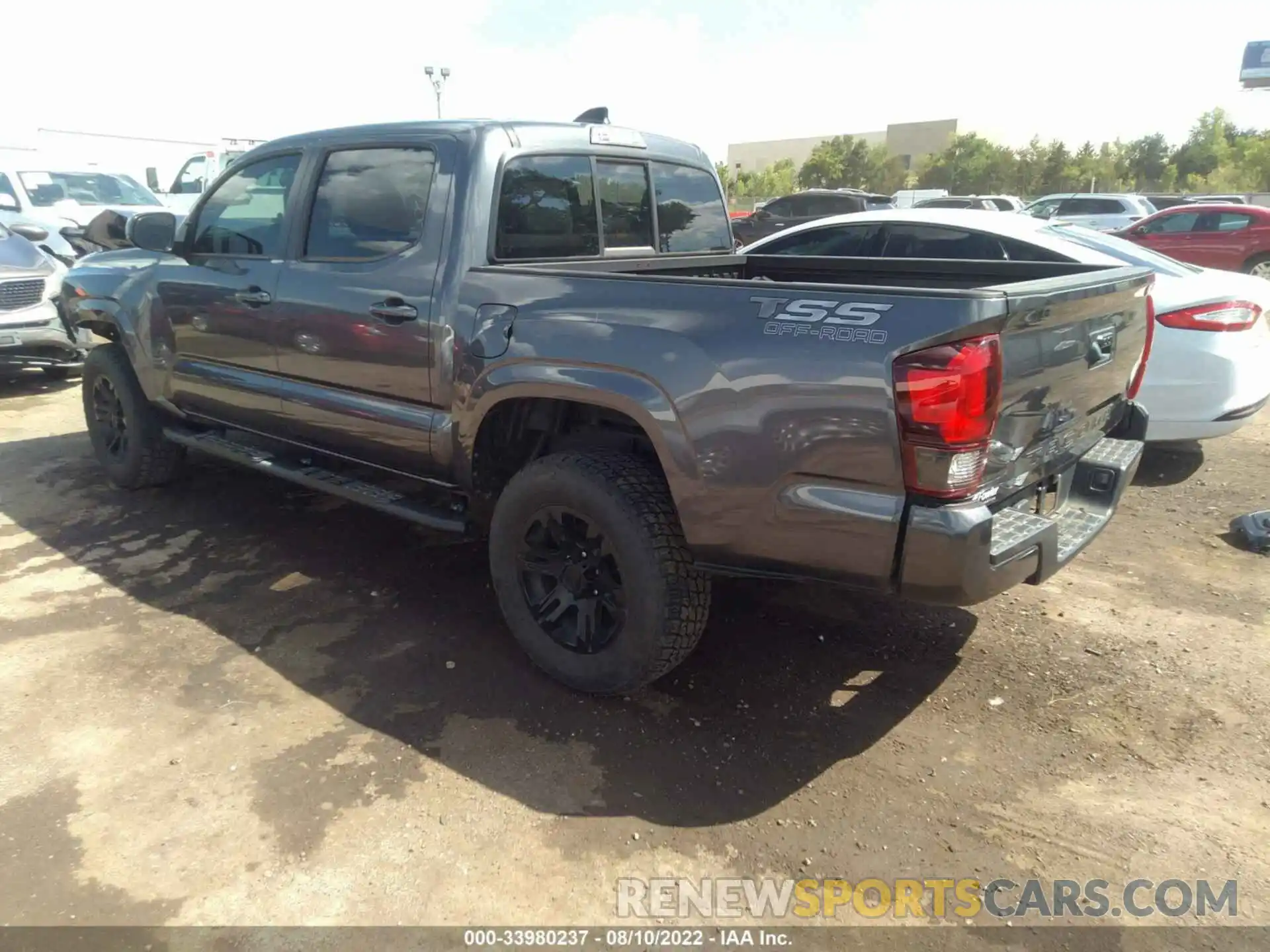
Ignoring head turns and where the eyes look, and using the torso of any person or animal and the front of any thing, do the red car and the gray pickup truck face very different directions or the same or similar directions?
same or similar directions

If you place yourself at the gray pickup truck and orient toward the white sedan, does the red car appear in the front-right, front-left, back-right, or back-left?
front-left

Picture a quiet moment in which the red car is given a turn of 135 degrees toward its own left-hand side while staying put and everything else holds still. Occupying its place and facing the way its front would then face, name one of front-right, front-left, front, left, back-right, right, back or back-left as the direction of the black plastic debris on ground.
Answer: front-right

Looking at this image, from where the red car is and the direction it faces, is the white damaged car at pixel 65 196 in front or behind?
in front

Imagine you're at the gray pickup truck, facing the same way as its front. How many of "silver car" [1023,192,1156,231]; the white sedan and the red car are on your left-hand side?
0

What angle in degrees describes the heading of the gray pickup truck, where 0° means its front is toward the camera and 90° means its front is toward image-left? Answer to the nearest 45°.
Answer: approximately 135°

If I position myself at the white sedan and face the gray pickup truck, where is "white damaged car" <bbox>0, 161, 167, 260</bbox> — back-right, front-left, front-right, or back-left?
front-right

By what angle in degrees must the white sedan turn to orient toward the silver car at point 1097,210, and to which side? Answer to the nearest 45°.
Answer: approximately 45° to its right

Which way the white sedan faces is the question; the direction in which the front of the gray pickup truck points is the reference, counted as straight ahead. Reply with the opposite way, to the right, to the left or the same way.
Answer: the same way

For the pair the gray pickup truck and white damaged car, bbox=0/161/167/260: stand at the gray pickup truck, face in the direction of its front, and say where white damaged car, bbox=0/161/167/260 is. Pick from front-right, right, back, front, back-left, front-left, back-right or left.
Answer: front

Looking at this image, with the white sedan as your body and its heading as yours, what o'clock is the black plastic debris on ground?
The black plastic debris on ground is roughly at 7 o'clock from the white sedan.

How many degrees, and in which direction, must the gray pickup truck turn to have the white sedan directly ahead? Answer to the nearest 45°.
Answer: approximately 90° to its right

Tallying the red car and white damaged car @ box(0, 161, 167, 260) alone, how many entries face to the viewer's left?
1

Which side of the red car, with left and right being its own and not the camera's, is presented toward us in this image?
left

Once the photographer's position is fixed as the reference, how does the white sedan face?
facing away from the viewer and to the left of the viewer

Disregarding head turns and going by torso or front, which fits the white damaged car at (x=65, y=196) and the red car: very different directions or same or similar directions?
very different directions

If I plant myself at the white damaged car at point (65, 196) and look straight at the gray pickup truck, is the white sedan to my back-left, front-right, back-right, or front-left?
front-left

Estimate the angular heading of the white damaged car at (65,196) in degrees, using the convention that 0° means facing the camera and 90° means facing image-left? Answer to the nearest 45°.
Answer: approximately 315°

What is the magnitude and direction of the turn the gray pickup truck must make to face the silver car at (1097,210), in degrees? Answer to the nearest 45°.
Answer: approximately 90° to its right

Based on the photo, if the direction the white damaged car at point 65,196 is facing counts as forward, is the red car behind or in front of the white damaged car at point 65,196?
in front
